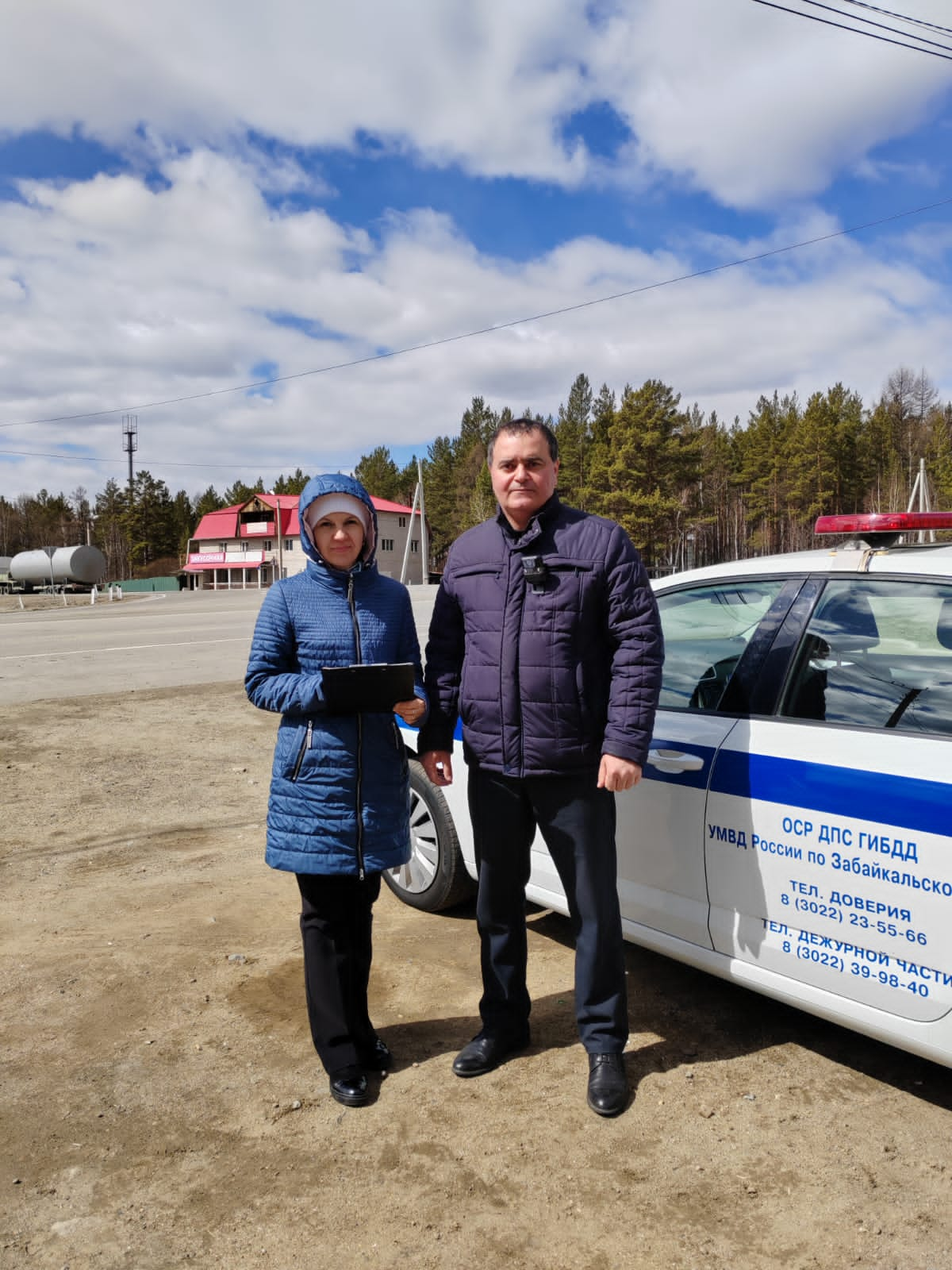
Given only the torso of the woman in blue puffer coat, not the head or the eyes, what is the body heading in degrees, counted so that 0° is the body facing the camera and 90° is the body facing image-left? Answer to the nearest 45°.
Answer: approximately 0°

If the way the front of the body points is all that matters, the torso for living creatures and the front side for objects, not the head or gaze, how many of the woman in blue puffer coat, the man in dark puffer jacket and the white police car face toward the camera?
2

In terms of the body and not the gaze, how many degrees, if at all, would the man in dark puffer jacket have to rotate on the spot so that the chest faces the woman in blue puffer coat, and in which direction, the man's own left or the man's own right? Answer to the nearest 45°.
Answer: approximately 90° to the man's own right

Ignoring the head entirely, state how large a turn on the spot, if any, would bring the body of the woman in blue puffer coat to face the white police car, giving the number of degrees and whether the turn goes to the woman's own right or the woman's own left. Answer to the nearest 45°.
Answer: approximately 90° to the woman's own left
